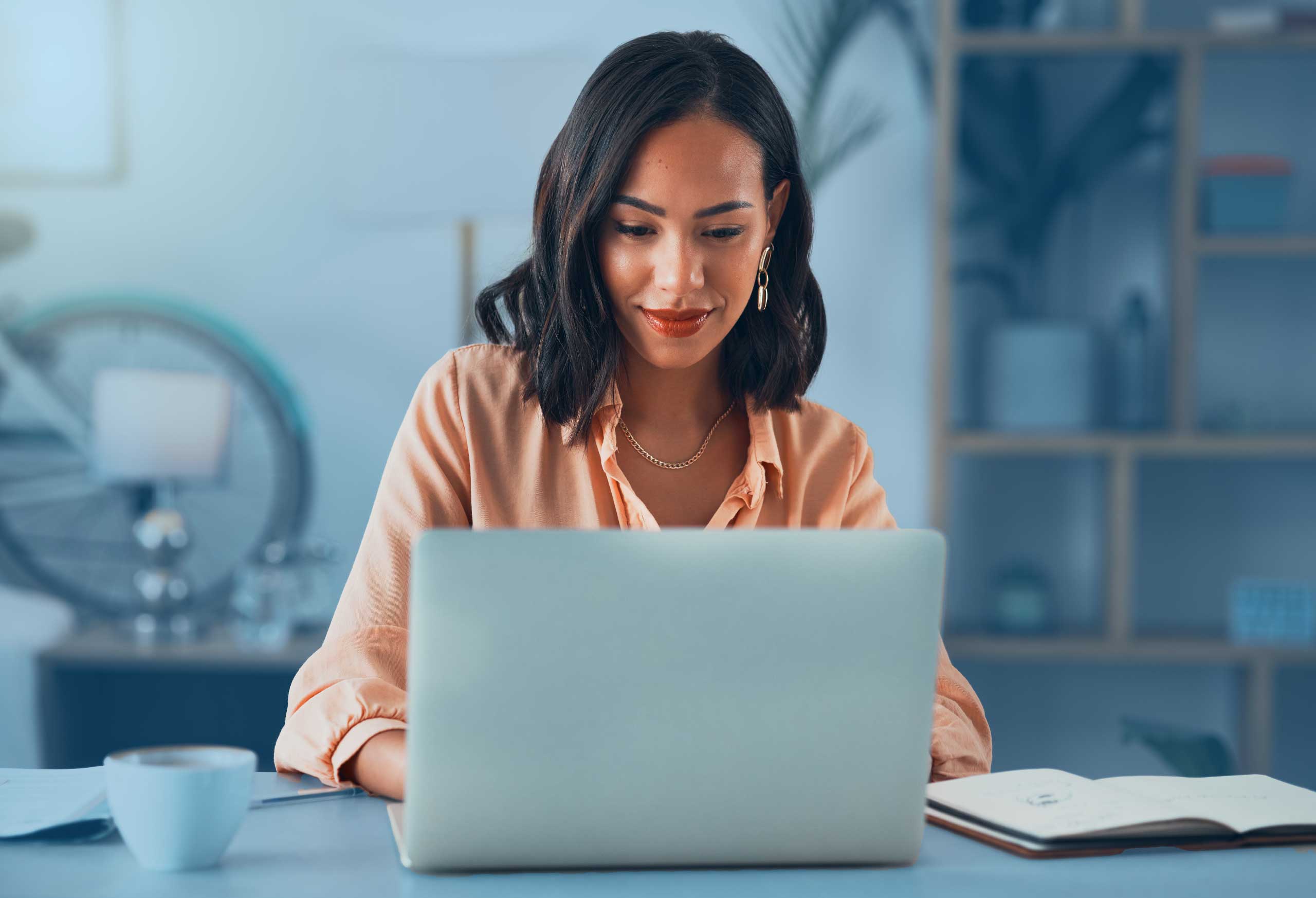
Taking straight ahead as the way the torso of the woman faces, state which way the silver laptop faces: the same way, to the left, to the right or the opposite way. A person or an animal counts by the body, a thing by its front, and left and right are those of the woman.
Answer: the opposite way

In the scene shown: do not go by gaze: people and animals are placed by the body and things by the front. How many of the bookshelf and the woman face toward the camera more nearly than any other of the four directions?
2

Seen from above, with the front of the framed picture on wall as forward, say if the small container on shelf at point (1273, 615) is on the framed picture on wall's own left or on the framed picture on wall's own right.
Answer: on the framed picture on wall's own left

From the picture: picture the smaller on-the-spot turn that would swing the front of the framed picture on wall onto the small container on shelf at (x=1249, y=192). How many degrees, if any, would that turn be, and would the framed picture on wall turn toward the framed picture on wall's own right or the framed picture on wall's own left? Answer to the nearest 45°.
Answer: approximately 45° to the framed picture on wall's own left

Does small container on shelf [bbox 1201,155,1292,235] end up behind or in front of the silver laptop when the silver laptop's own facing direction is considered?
in front

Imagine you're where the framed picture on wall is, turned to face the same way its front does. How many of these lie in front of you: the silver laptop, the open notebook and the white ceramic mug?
3

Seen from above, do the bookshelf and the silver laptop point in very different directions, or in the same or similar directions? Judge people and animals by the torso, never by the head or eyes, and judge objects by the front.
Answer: very different directions

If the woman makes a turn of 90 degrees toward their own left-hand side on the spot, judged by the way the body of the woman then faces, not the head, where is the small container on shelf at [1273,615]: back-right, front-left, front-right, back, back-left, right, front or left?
front-left

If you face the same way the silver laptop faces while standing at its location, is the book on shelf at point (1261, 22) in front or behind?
in front

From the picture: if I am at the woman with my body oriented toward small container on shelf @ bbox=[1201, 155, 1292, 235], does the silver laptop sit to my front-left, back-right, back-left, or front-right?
back-right

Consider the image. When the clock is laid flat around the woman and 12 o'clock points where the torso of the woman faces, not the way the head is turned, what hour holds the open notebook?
The open notebook is roughly at 11 o'clock from the woman.

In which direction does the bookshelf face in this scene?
toward the camera

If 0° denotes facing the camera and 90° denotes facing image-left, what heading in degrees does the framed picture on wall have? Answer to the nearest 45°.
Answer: approximately 0°

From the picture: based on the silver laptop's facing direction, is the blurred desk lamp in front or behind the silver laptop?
in front

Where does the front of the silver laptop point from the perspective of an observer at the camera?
facing away from the viewer
